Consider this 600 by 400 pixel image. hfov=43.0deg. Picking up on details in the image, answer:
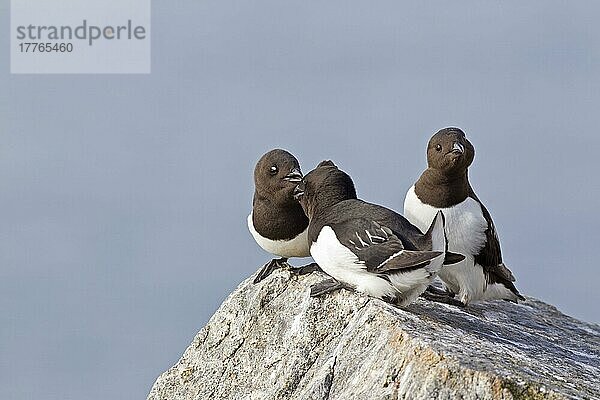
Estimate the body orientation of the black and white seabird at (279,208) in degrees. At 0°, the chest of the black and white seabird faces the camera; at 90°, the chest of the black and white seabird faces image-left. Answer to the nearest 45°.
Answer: approximately 315°
